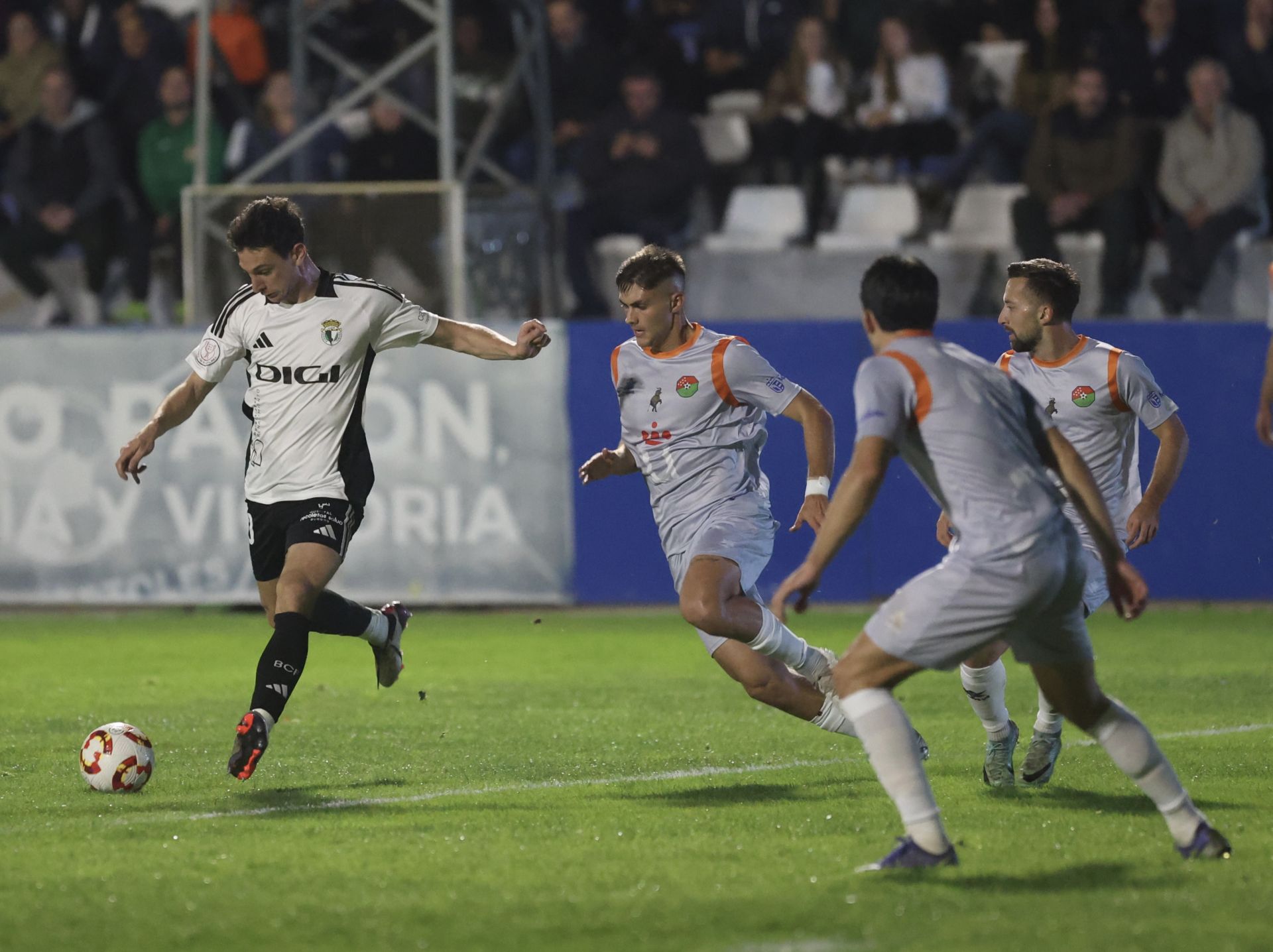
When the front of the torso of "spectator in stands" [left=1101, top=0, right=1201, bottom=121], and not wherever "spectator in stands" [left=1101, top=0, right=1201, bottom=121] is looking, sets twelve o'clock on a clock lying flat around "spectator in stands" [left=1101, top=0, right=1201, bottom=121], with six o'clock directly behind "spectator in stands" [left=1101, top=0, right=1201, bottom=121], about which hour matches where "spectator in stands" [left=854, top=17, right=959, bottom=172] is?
"spectator in stands" [left=854, top=17, right=959, bottom=172] is roughly at 3 o'clock from "spectator in stands" [left=1101, top=0, right=1201, bottom=121].

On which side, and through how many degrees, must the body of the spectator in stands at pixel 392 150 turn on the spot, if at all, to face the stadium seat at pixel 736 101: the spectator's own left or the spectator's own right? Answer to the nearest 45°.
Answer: approximately 90° to the spectator's own left

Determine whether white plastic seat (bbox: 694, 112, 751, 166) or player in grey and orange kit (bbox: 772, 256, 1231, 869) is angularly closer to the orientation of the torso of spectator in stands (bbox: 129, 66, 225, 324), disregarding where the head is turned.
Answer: the player in grey and orange kit

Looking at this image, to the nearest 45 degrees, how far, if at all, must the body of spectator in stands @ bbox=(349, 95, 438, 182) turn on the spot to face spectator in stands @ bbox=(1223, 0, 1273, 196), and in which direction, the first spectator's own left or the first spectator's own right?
approximately 90° to the first spectator's own left

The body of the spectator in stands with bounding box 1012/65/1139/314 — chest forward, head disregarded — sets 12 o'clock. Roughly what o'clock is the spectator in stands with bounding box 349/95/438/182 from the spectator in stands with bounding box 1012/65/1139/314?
the spectator in stands with bounding box 349/95/438/182 is roughly at 3 o'clock from the spectator in stands with bounding box 1012/65/1139/314.

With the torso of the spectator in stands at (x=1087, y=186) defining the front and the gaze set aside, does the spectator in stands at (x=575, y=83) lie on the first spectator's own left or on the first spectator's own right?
on the first spectator's own right

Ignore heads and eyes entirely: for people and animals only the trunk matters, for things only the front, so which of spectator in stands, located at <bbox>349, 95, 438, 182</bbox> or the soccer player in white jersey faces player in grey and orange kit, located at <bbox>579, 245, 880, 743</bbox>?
the spectator in stands
